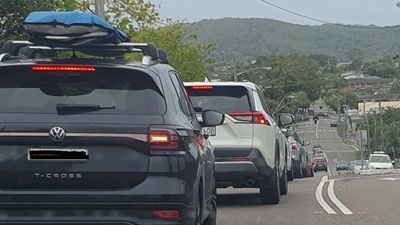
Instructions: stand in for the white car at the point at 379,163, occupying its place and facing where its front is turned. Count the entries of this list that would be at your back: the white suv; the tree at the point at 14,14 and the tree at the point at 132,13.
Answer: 0

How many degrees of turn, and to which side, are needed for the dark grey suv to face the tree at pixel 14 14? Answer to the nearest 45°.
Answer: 0° — it already faces it

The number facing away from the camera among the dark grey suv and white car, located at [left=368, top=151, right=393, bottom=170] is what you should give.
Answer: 1

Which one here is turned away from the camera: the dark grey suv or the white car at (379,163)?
the dark grey suv

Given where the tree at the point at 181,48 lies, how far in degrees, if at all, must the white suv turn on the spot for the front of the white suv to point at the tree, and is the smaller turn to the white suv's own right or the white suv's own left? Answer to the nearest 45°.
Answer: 0° — it already faces it

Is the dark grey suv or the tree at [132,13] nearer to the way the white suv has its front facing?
the tree

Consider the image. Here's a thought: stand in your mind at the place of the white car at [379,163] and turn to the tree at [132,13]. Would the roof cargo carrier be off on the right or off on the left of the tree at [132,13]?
left

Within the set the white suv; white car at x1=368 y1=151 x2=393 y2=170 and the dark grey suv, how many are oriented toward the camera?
1

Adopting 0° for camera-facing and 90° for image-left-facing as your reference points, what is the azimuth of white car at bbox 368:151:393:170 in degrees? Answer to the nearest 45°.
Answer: approximately 0°

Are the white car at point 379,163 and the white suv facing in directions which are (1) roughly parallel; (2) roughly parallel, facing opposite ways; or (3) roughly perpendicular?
roughly parallel, facing opposite ways

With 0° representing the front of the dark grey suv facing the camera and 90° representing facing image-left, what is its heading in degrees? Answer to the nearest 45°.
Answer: approximately 180°

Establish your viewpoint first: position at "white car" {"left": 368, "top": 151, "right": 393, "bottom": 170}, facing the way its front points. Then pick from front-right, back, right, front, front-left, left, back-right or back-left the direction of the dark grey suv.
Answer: front

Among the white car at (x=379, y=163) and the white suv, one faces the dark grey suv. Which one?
the white car

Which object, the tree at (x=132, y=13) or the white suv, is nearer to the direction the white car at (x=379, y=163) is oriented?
the white suv

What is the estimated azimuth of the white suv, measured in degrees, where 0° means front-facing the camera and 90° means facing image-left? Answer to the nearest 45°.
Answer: approximately 180°
